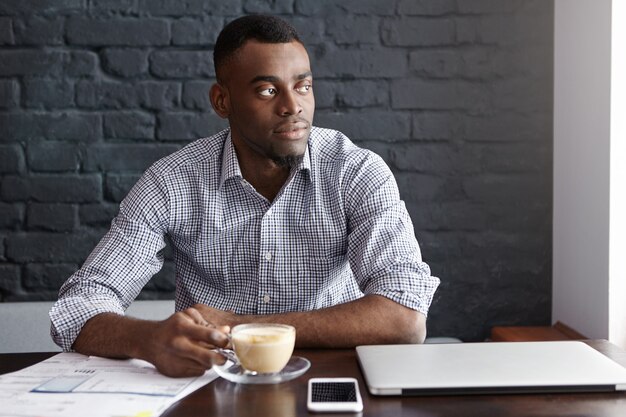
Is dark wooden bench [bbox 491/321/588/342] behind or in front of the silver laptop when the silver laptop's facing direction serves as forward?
in front

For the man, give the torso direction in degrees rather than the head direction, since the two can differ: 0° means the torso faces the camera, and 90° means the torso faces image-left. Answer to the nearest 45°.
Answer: approximately 0°

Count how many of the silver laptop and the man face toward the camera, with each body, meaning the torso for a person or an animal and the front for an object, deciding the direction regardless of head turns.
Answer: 1

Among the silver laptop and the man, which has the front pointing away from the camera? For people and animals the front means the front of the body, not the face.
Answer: the silver laptop

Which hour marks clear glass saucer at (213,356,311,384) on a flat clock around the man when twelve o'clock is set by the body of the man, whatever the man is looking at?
The clear glass saucer is roughly at 12 o'clock from the man.

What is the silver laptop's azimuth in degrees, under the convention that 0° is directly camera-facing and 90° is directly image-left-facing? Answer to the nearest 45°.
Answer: approximately 180°

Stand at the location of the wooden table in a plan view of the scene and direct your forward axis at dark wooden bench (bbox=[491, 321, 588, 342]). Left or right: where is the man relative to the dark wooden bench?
left

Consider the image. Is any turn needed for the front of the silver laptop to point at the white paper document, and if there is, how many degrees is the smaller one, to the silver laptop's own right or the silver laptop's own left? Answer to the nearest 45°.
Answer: approximately 90° to the silver laptop's own left
